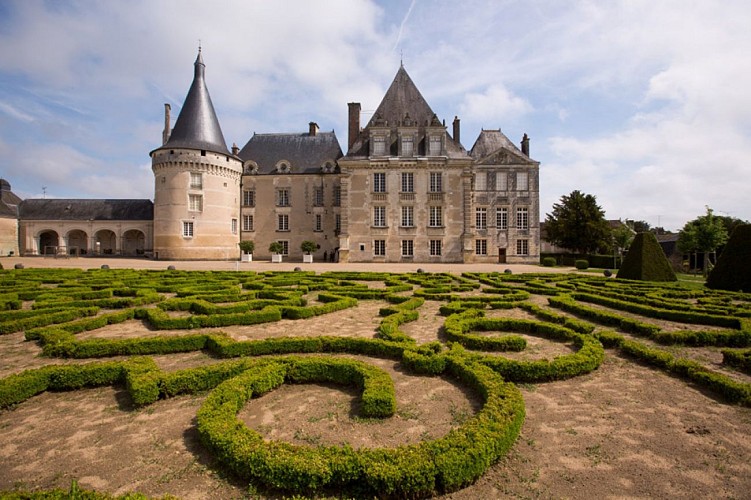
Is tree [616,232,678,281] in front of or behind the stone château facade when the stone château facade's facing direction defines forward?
in front

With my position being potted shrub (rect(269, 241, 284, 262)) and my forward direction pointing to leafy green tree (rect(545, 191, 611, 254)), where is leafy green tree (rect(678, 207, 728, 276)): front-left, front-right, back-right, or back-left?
front-right

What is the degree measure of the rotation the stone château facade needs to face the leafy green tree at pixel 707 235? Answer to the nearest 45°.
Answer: approximately 45° to its left

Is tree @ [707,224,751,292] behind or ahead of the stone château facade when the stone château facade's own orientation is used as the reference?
ahead

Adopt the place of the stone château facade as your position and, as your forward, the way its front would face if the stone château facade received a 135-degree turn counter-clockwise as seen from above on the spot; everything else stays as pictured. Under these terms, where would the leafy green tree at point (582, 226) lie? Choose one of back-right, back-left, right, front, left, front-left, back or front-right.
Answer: front-right

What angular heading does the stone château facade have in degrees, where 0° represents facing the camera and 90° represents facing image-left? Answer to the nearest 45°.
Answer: approximately 0°
